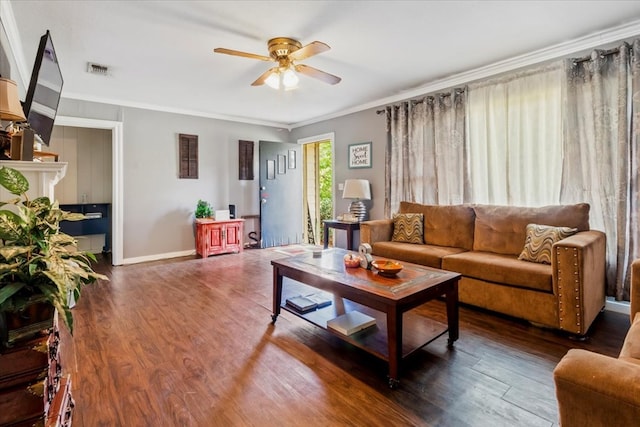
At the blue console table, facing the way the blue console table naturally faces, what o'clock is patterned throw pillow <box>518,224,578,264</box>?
The patterned throw pillow is roughly at 11 o'clock from the blue console table.

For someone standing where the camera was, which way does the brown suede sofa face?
facing the viewer and to the left of the viewer

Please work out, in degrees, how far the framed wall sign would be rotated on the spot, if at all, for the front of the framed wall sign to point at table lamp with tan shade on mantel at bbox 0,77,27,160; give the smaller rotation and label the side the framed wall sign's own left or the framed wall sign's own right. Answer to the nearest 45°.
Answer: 0° — it already faces it

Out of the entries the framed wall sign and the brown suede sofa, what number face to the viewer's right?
0

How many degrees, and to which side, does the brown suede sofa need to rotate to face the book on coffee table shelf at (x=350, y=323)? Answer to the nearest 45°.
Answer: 0° — it already faces it

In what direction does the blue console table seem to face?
toward the camera

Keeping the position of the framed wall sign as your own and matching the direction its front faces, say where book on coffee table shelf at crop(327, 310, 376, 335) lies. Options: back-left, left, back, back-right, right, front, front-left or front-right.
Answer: front-left

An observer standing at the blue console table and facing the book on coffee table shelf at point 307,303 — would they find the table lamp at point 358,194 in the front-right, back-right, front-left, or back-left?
front-left

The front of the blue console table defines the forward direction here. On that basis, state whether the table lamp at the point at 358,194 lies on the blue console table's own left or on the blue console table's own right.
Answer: on the blue console table's own left

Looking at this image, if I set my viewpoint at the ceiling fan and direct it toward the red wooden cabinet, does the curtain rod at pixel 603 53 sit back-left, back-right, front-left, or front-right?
back-right

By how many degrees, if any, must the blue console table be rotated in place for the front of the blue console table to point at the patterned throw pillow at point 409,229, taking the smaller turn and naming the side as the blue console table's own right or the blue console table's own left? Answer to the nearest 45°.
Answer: approximately 45° to the blue console table's own left

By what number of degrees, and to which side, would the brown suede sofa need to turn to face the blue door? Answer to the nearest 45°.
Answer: approximately 90° to its right

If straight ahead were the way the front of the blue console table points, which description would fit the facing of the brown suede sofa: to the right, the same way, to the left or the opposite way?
to the right

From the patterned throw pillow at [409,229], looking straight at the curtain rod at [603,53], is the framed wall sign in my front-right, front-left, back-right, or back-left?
back-left

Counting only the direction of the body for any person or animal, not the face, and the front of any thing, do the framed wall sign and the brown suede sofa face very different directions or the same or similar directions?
same or similar directions

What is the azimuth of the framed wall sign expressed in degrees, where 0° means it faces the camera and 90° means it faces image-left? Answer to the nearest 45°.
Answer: approximately 45°
